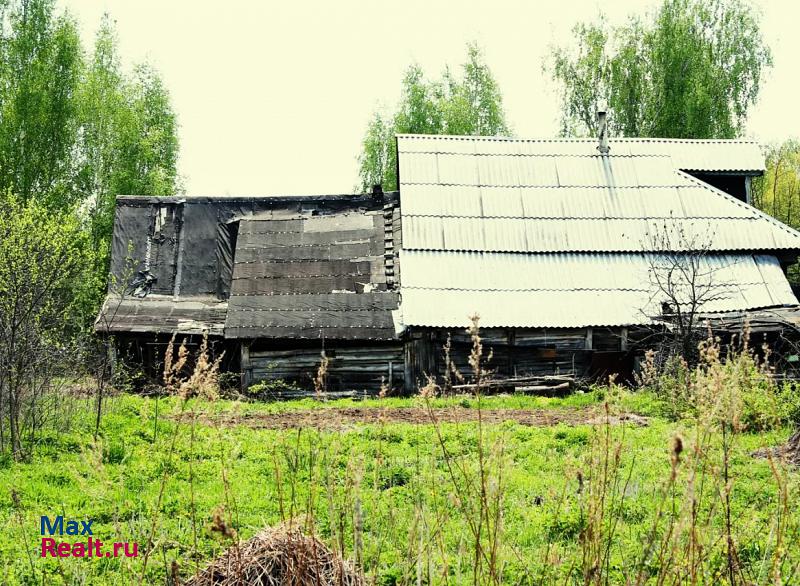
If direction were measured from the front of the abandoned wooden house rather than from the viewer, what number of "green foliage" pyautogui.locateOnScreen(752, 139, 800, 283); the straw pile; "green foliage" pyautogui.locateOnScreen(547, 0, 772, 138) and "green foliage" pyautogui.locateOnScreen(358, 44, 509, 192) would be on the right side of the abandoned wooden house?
1

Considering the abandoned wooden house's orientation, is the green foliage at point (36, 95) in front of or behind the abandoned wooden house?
behind

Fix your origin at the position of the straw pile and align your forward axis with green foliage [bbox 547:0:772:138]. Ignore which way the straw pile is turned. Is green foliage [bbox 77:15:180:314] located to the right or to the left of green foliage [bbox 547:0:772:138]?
left

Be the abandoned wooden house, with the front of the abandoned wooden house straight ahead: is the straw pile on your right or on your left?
on your right

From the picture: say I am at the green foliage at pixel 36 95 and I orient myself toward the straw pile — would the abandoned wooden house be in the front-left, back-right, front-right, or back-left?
front-left

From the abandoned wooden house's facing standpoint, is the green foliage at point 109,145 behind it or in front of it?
behind
